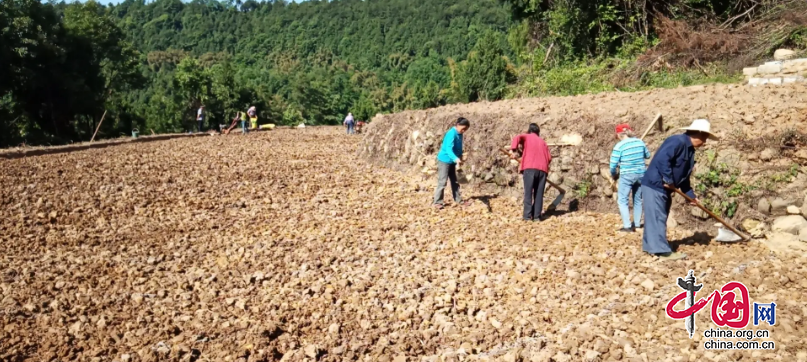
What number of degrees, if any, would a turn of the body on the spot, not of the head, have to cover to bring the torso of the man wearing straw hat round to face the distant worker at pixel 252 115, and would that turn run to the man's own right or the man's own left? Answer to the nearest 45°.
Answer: approximately 135° to the man's own left

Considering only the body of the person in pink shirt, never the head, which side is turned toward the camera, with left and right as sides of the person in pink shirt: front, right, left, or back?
back

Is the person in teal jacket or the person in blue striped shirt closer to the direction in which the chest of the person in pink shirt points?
the person in teal jacket

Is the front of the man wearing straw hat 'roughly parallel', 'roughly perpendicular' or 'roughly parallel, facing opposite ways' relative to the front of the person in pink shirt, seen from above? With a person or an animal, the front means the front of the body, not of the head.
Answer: roughly perpendicular

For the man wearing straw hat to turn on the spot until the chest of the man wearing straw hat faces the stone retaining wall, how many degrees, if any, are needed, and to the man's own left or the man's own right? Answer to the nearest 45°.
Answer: approximately 90° to the man's own left

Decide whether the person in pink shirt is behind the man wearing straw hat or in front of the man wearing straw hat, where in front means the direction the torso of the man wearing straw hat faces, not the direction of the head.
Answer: behind

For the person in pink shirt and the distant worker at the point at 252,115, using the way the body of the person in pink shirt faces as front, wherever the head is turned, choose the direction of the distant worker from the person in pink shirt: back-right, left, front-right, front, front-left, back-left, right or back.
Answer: front-left

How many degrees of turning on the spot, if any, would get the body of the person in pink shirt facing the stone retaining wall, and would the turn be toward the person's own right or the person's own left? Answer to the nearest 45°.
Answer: approximately 45° to the person's own right

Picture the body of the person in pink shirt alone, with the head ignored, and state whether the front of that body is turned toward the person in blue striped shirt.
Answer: no

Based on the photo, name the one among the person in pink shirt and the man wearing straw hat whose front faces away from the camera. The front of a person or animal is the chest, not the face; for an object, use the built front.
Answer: the person in pink shirt

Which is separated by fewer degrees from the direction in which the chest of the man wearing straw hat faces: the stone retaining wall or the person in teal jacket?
the stone retaining wall

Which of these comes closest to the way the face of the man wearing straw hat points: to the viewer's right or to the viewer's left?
to the viewer's right

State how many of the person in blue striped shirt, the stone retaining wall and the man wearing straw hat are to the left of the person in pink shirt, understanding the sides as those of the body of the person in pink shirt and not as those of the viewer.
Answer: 0

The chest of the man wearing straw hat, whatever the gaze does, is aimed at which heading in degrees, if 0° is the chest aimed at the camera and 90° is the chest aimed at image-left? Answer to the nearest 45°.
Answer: approximately 270°
